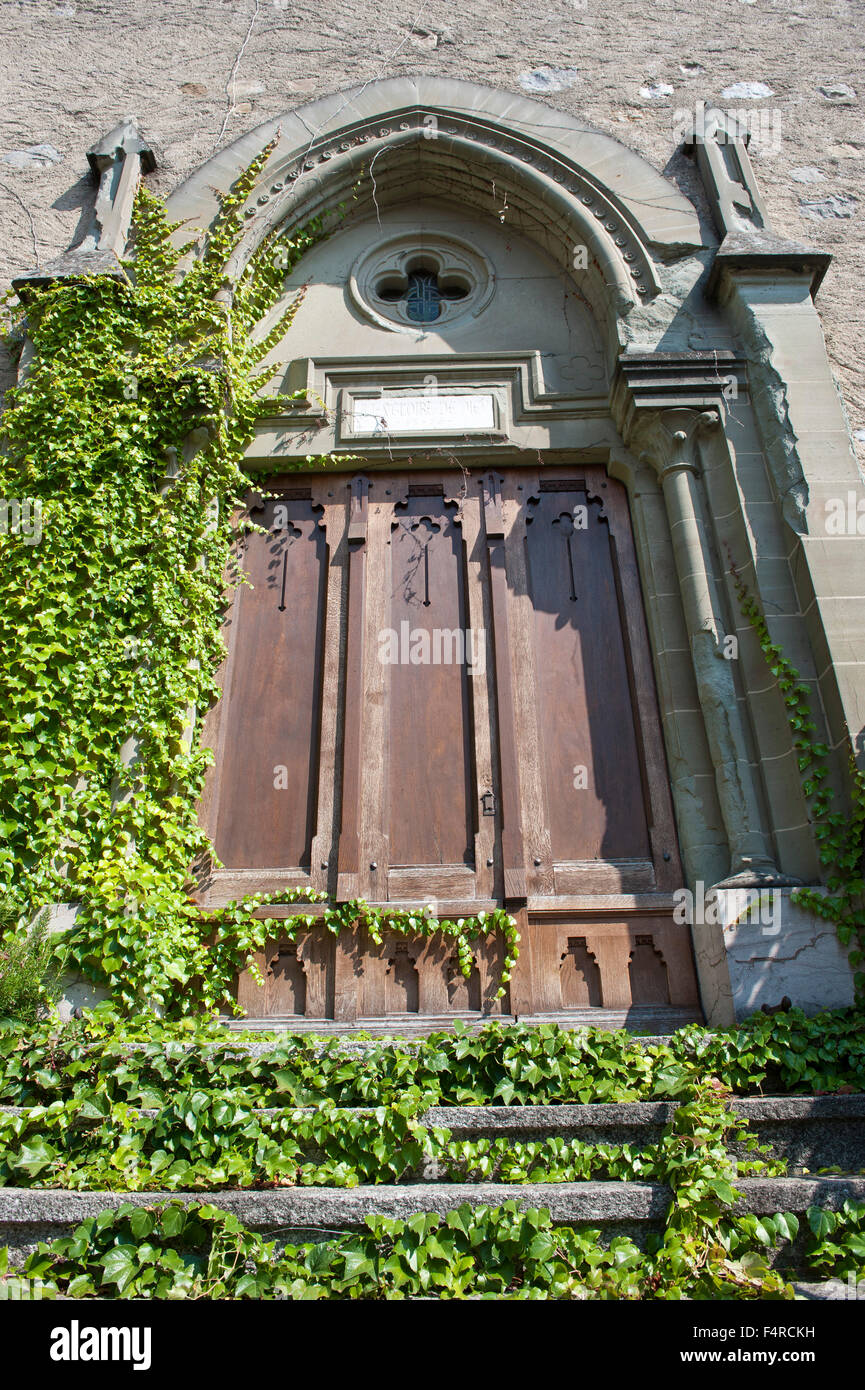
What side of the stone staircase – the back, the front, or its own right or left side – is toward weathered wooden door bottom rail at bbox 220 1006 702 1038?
back

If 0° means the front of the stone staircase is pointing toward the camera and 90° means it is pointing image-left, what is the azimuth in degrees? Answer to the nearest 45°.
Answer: approximately 0°
